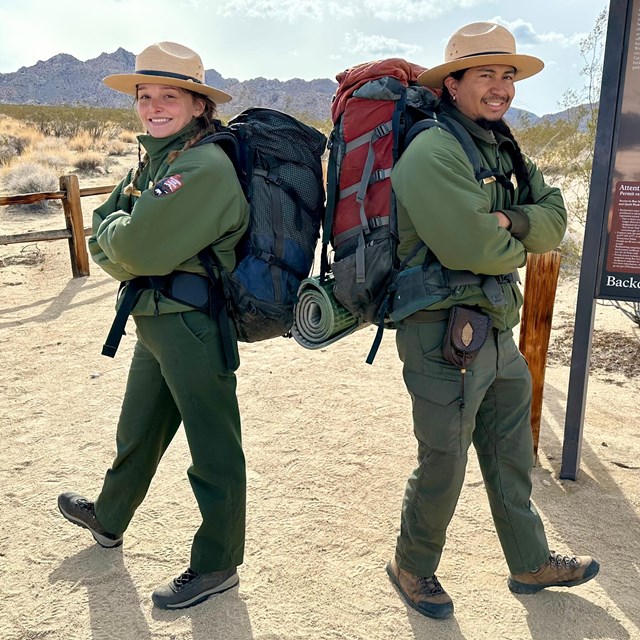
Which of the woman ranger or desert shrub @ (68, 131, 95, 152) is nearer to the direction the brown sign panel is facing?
the woman ranger

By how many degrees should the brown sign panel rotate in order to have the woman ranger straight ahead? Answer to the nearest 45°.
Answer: approximately 45° to its right

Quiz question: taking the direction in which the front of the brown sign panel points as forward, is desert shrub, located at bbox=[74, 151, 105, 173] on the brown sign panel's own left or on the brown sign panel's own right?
on the brown sign panel's own right

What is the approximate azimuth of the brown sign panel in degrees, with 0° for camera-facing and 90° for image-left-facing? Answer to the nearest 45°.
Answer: approximately 0°

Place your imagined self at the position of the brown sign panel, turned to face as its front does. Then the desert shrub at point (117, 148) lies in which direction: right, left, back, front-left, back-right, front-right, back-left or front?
back-right

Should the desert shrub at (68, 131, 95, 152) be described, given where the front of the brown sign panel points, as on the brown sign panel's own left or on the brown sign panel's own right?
on the brown sign panel's own right

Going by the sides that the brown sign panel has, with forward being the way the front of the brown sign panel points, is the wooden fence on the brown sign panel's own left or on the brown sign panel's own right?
on the brown sign panel's own right

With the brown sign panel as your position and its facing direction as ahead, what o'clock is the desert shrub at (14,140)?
The desert shrub is roughly at 4 o'clock from the brown sign panel.

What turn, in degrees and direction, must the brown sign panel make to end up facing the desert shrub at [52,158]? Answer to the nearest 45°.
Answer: approximately 135° to its right
